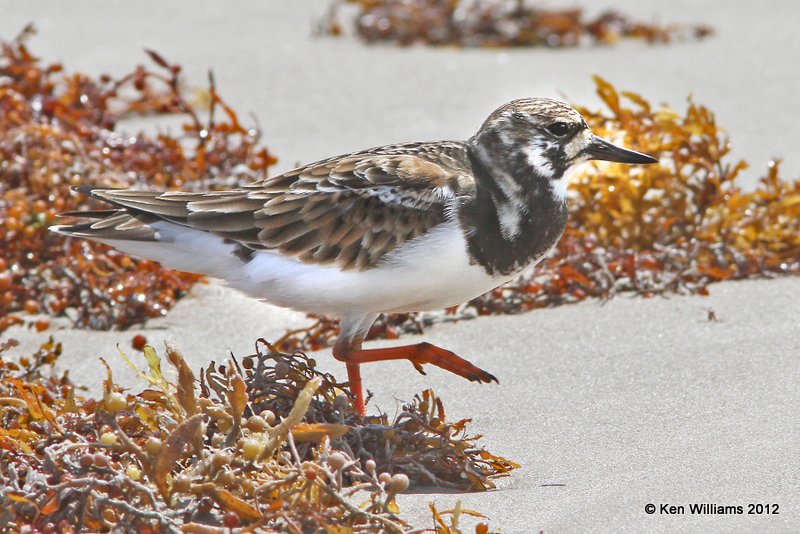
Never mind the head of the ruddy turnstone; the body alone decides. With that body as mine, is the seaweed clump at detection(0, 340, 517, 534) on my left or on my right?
on my right

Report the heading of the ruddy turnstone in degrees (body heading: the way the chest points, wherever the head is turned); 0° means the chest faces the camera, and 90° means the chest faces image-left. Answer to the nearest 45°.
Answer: approximately 270°

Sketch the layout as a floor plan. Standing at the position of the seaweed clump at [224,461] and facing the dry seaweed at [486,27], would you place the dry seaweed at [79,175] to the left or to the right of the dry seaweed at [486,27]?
left

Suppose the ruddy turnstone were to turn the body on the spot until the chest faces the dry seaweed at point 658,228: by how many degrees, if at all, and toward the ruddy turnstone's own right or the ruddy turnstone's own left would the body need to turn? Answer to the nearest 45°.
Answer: approximately 45° to the ruddy turnstone's own left

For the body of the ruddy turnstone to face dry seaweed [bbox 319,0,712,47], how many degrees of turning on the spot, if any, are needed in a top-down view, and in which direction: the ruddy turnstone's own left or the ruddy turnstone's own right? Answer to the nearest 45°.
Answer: approximately 90° to the ruddy turnstone's own left

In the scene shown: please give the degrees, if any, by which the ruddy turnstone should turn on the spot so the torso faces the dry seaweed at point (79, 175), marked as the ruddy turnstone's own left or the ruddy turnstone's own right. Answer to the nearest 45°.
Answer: approximately 135° to the ruddy turnstone's own left

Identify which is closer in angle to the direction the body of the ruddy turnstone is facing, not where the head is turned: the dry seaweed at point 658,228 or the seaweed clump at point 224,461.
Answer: the dry seaweed
